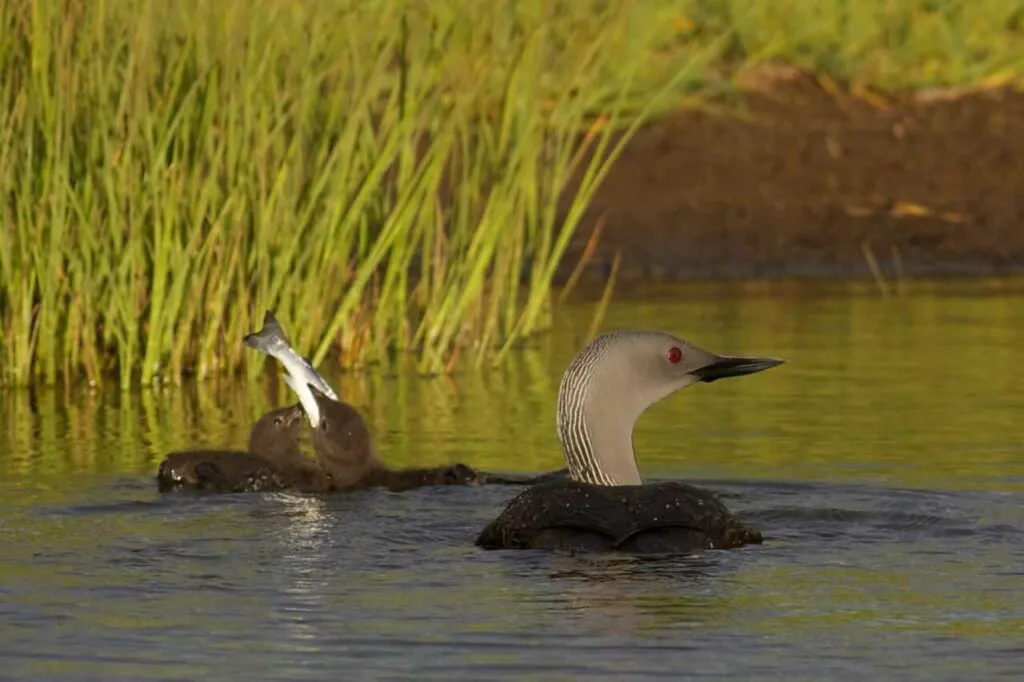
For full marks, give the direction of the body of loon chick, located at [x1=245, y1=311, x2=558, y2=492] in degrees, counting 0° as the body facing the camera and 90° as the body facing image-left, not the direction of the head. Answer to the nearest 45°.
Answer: approximately 90°
